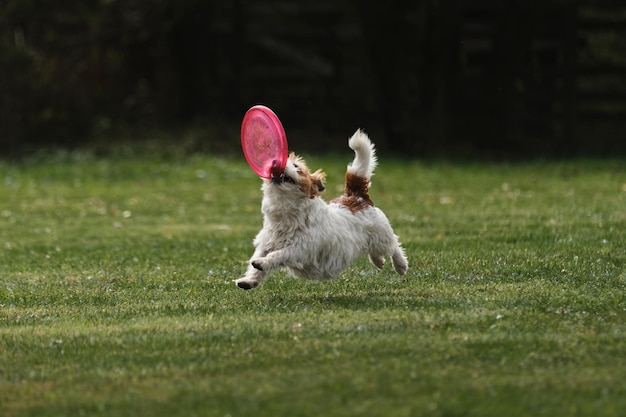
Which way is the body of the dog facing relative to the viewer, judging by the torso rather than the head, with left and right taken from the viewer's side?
facing to the left of the viewer
